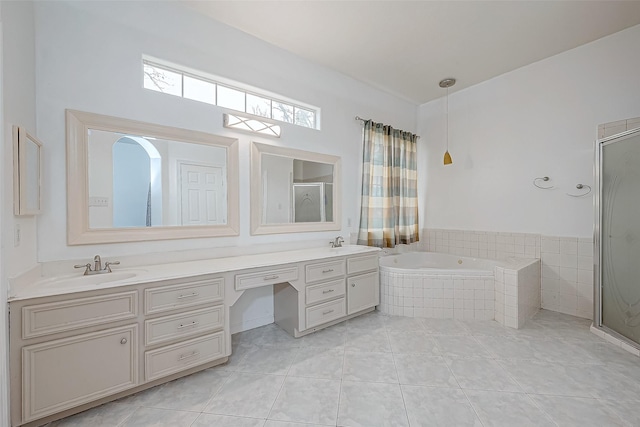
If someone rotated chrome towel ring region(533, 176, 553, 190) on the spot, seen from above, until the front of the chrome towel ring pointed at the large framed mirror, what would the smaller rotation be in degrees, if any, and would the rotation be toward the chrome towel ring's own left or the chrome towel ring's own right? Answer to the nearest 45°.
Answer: approximately 45° to the chrome towel ring's own right

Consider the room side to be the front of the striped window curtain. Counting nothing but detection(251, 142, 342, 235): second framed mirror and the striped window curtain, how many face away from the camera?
0

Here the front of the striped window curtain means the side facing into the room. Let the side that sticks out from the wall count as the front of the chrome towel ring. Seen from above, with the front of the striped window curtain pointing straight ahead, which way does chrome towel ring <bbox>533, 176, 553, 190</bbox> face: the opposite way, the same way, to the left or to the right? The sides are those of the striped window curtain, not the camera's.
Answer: to the right

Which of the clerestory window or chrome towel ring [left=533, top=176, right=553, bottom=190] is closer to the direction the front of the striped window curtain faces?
the chrome towel ring

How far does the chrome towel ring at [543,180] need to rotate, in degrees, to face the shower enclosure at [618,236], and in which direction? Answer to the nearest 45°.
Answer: approximately 45° to its left

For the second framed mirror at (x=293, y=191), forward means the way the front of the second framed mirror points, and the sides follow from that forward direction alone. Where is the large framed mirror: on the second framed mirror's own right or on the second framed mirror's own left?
on the second framed mirror's own right

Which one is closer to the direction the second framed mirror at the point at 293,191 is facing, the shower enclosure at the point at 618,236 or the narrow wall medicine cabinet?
the shower enclosure

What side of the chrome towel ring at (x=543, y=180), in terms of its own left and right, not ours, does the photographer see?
front

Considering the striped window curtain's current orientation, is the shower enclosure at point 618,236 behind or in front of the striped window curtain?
in front

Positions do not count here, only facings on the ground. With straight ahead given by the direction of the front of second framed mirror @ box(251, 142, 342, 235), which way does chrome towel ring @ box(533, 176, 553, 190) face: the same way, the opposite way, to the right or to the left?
to the right

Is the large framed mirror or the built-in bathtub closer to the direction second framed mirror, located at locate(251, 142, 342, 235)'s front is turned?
the built-in bathtub

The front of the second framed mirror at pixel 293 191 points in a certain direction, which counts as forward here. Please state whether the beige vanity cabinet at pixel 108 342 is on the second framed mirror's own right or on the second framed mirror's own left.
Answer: on the second framed mirror's own right

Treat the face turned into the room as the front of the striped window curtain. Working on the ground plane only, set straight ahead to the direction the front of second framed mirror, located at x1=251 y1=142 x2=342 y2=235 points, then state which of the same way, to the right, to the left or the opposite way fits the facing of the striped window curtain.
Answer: the same way

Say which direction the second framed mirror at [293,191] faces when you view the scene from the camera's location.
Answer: facing the viewer and to the right of the viewer

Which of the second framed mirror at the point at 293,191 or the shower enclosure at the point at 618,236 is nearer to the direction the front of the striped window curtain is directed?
the shower enclosure

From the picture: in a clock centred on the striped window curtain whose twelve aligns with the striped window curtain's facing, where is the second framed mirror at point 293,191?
The second framed mirror is roughly at 3 o'clock from the striped window curtain.
